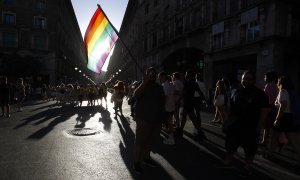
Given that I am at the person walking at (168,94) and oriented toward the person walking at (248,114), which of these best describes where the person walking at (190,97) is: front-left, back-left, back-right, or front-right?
front-left

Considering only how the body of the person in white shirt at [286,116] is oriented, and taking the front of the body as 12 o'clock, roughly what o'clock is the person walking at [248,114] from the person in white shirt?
The person walking is roughly at 10 o'clock from the person in white shirt.

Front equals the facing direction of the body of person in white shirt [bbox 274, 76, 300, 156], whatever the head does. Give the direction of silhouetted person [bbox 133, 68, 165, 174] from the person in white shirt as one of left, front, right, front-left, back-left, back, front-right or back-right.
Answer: front-left

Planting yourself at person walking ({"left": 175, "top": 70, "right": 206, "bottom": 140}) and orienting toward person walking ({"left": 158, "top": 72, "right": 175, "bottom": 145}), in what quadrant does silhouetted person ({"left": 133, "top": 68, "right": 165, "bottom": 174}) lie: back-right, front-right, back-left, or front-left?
front-left

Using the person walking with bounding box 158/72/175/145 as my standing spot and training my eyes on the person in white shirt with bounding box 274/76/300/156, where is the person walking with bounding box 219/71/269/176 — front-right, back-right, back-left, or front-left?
front-right
